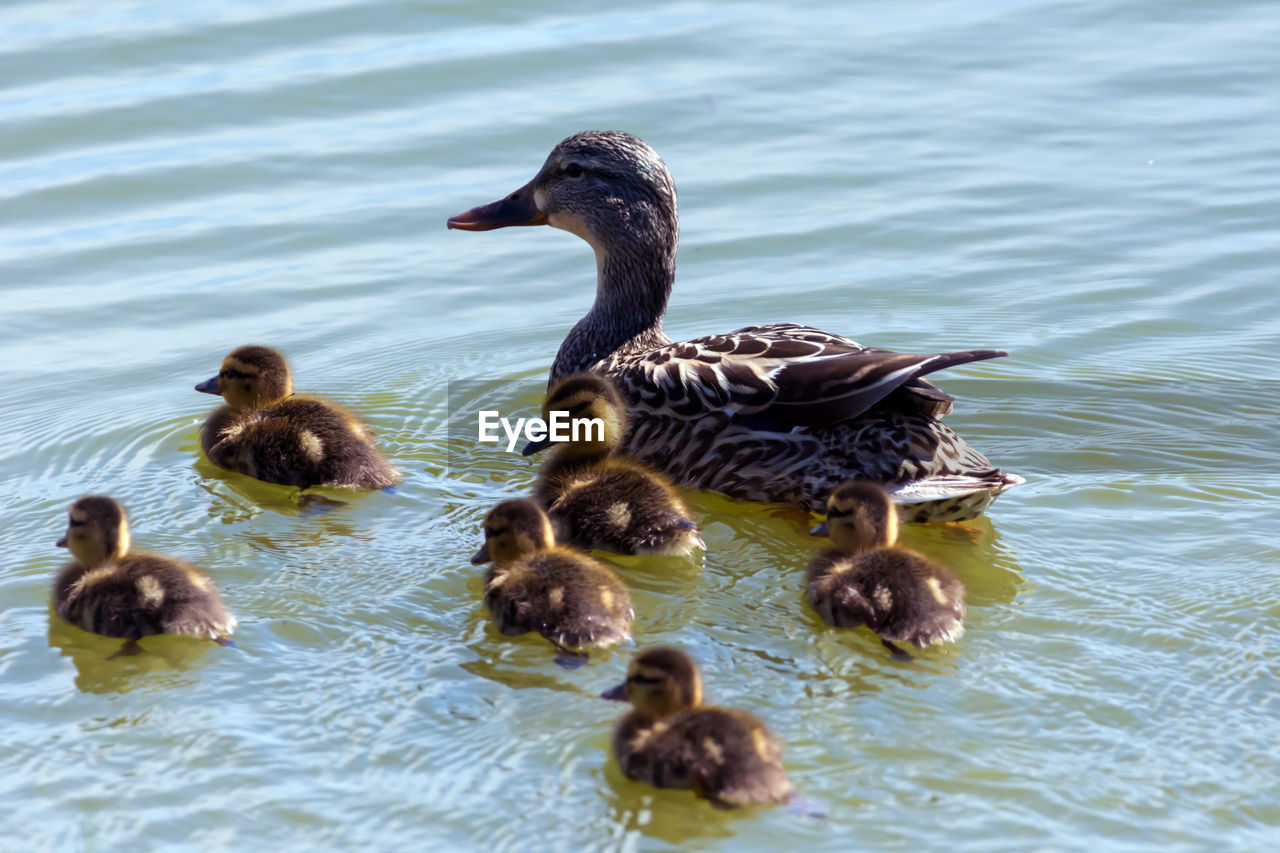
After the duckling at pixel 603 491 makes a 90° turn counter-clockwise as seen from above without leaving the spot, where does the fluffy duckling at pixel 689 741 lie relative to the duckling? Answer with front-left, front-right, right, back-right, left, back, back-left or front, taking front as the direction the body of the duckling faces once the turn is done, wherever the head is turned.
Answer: front

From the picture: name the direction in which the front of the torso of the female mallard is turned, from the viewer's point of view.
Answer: to the viewer's left

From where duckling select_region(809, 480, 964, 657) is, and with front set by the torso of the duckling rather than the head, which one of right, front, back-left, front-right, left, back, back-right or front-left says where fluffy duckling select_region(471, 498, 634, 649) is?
front

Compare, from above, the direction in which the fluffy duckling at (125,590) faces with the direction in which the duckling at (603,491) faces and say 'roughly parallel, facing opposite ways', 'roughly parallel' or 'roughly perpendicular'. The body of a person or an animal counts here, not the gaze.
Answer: roughly parallel

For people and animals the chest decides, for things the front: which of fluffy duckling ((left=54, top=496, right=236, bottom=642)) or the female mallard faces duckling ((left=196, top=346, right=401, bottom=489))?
the female mallard

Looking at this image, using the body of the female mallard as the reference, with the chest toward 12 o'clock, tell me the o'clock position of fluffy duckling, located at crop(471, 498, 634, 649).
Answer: The fluffy duckling is roughly at 10 o'clock from the female mallard.

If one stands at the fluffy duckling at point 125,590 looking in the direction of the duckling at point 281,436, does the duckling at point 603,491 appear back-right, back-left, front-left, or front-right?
front-right

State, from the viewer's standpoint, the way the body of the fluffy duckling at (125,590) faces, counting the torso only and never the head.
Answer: to the viewer's left

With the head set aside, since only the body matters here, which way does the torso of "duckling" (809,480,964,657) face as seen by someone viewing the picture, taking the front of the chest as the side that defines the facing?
to the viewer's left

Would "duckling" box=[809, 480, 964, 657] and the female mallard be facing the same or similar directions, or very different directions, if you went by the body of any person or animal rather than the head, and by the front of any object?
same or similar directions

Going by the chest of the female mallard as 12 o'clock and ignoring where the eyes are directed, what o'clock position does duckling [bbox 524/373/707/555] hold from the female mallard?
The duckling is roughly at 11 o'clock from the female mallard.

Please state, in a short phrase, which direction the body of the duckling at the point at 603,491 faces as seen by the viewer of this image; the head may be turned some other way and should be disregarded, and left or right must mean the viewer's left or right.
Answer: facing to the left of the viewer

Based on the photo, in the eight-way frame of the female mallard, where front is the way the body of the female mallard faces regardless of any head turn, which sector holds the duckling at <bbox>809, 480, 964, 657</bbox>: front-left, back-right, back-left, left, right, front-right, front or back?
left
